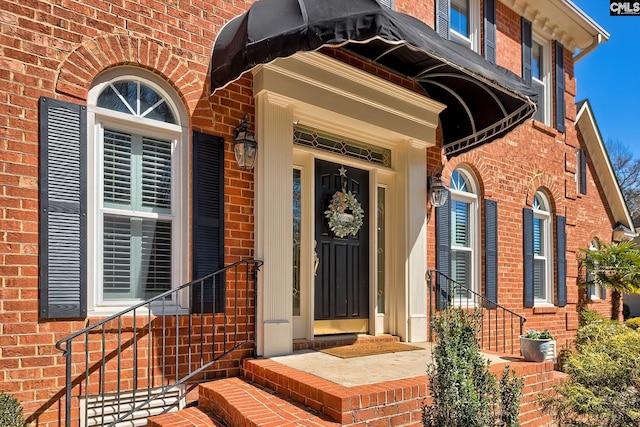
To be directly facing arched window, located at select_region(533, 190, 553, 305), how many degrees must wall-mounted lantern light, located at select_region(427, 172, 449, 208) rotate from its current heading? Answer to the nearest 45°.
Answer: approximately 90° to its left

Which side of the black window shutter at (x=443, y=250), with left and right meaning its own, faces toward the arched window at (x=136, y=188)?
right

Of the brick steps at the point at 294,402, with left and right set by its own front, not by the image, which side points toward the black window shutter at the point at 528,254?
back

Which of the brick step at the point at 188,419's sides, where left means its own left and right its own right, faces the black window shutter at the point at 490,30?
back

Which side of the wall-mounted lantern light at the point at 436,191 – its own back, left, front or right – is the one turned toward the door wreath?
right

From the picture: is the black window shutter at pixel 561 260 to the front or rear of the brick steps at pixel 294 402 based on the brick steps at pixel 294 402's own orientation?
to the rear

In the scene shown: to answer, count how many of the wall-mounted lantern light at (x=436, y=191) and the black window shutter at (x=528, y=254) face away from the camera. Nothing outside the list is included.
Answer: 0

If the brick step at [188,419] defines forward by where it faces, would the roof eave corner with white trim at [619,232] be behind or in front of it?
behind

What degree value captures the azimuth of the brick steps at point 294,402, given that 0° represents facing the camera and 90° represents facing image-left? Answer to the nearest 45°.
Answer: approximately 45°
